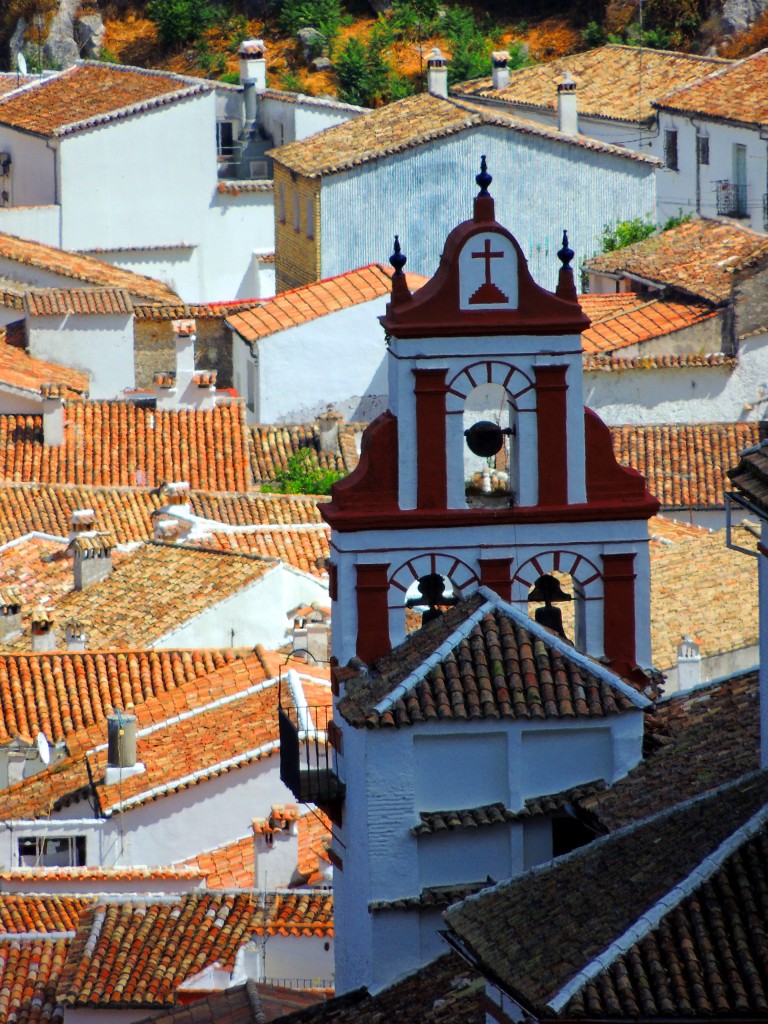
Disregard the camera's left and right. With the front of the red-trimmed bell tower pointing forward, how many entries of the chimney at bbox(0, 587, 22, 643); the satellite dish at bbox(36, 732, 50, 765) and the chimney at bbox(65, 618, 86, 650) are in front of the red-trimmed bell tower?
0

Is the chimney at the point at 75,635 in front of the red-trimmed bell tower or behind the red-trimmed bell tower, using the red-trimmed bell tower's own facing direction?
behind

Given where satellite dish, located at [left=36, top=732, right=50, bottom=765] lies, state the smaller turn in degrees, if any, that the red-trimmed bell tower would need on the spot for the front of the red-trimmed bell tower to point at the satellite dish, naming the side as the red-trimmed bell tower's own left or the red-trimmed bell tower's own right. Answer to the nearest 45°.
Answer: approximately 135° to the red-trimmed bell tower's own right

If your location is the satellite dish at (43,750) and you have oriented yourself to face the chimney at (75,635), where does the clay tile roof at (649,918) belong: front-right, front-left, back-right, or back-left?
back-right

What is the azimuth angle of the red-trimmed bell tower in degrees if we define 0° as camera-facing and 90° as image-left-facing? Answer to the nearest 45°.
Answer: approximately 0°

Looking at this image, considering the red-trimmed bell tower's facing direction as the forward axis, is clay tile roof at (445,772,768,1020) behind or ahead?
ahead

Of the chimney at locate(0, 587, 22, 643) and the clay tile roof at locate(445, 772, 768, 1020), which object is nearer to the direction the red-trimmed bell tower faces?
the clay tile roof
